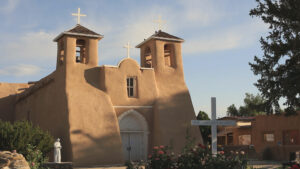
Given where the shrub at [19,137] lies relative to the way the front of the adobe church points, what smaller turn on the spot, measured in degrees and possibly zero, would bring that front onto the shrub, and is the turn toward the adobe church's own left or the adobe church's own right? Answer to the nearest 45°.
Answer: approximately 90° to the adobe church's own right

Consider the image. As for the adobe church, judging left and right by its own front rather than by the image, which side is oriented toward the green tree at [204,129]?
left

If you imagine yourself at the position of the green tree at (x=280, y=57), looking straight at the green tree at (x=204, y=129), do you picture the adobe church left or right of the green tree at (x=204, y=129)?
left

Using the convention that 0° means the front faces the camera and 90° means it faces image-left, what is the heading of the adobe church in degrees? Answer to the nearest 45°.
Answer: approximately 315°

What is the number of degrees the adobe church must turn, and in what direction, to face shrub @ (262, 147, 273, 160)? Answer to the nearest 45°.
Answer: approximately 45° to its left

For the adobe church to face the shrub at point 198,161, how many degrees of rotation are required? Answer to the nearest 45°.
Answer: approximately 45° to its right

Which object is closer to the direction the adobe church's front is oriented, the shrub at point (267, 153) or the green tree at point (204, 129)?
the shrub
